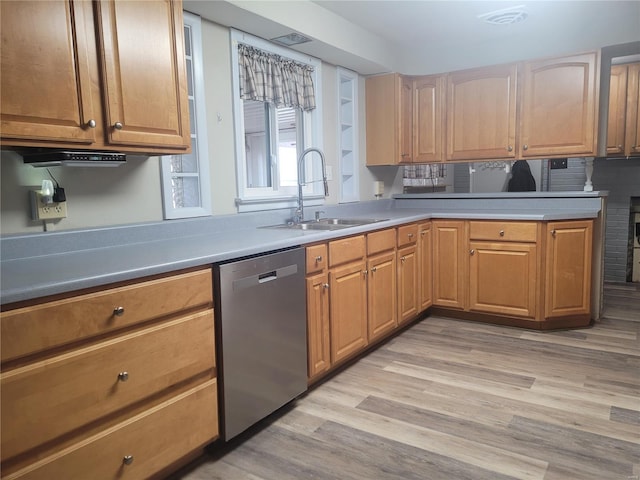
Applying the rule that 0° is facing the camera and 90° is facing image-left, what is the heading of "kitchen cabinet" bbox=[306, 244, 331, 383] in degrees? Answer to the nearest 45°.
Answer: approximately 315°

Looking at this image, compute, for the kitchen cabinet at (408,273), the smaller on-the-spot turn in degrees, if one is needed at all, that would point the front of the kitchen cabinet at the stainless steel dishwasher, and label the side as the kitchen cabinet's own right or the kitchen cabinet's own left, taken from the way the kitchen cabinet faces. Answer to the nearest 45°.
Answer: approximately 90° to the kitchen cabinet's own right

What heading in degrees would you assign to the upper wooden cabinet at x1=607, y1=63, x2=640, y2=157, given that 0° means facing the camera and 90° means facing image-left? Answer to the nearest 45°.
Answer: approximately 0°

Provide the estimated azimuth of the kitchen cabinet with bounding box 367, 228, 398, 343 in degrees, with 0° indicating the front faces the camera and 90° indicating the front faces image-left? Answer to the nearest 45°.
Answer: approximately 315°

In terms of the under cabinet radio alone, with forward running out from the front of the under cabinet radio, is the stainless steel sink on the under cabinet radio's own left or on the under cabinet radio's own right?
on the under cabinet radio's own left
